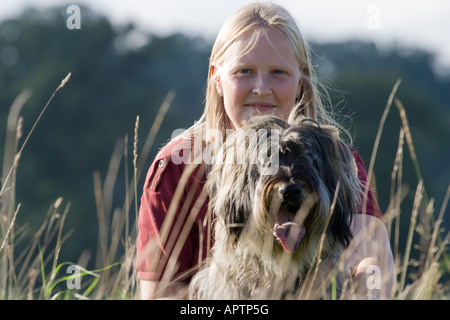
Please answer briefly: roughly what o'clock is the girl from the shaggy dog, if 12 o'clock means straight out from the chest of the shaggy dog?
The girl is roughly at 5 o'clock from the shaggy dog.

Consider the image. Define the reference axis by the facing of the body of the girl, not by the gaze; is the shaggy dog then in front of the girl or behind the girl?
in front

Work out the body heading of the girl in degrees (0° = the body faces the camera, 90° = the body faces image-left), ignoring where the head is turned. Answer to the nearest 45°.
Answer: approximately 0°

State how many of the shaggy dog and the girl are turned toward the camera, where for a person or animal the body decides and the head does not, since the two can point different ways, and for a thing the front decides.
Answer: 2
